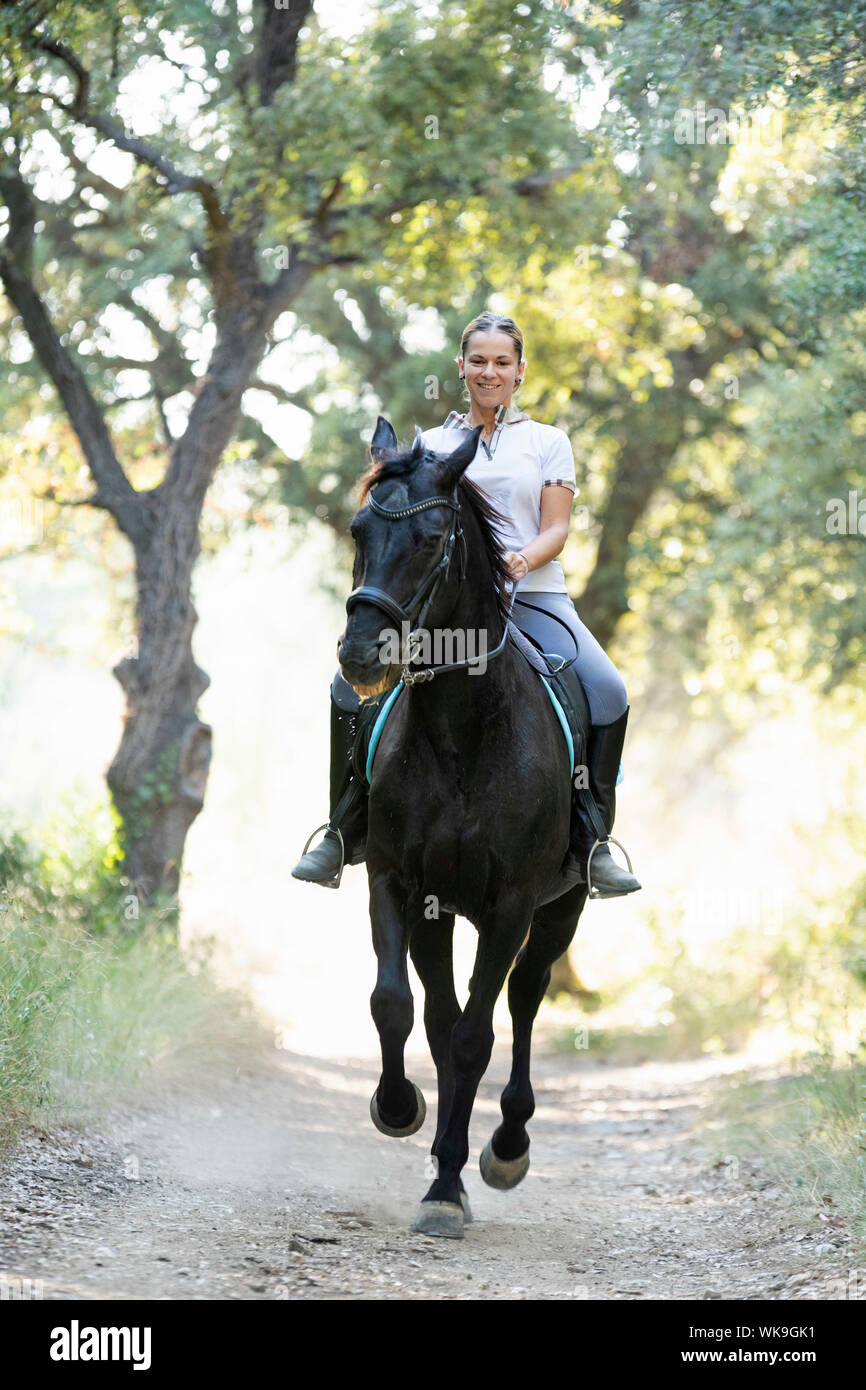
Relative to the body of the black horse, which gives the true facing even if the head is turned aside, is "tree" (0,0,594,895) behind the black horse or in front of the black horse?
behind

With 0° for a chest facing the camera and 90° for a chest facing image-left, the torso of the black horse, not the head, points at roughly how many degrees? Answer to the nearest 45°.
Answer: approximately 0°

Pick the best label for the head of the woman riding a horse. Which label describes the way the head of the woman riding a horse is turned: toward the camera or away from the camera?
toward the camera

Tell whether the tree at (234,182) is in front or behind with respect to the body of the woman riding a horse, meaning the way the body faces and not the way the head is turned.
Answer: behind

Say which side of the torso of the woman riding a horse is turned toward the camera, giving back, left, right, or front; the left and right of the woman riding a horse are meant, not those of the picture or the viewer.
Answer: front
